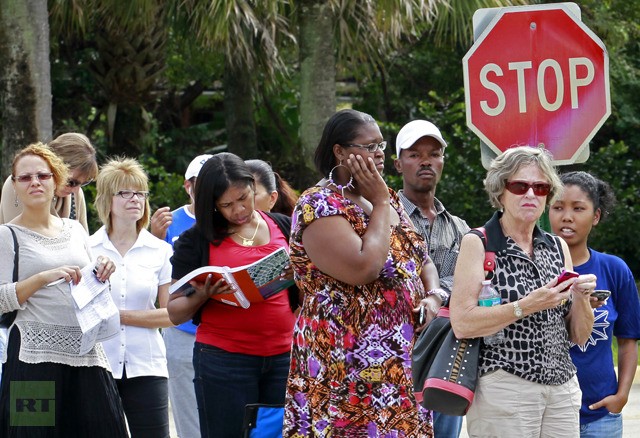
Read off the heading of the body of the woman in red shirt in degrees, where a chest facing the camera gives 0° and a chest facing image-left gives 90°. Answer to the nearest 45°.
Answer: approximately 315°

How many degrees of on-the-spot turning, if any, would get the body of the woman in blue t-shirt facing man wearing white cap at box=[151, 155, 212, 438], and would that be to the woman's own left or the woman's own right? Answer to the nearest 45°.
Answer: approximately 45° to the woman's own right

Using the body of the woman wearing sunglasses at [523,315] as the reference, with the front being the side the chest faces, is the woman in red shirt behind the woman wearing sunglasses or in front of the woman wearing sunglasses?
behind

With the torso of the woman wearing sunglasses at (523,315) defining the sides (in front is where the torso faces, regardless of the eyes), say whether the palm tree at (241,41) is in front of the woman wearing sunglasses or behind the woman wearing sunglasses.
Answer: behind

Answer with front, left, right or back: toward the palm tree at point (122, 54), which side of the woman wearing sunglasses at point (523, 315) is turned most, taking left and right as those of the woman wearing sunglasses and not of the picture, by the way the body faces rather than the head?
back

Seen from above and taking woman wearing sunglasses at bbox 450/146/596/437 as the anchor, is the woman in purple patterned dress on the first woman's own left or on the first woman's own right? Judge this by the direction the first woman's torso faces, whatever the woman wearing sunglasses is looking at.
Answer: on the first woman's own right
